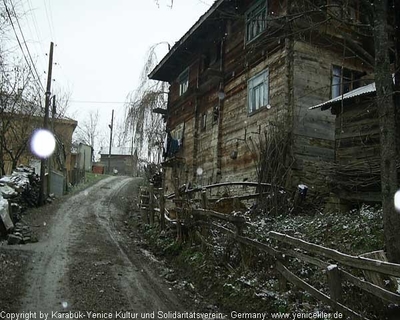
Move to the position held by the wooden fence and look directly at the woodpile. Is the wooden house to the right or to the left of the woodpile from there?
right

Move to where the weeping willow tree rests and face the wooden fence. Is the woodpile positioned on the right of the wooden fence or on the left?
right
